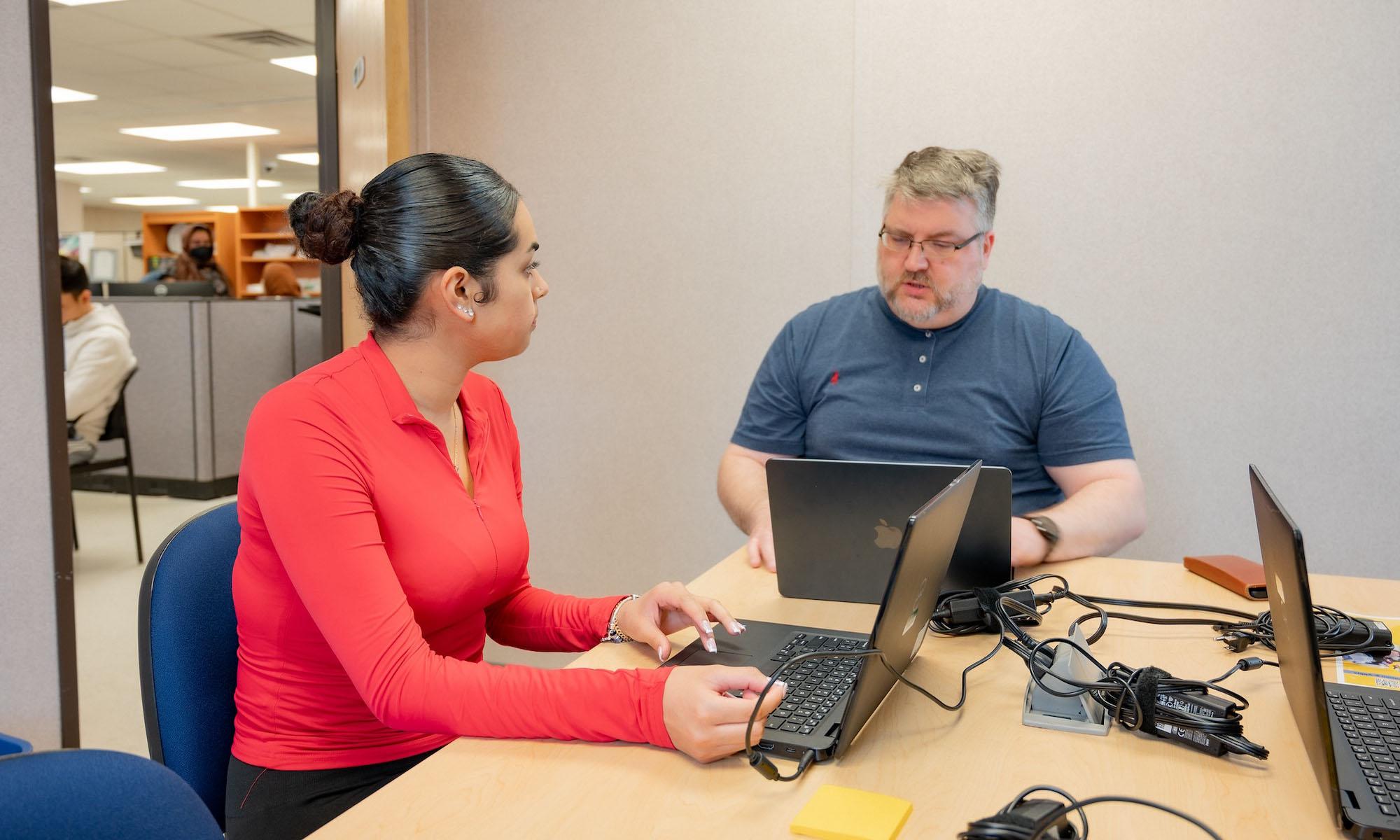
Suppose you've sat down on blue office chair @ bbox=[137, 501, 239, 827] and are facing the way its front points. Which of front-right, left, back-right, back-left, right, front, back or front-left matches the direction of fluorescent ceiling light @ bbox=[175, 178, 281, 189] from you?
back-left

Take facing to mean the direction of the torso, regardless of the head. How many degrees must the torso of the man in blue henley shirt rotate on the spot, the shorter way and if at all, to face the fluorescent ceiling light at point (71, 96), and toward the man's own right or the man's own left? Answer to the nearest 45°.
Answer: approximately 135° to the man's own right

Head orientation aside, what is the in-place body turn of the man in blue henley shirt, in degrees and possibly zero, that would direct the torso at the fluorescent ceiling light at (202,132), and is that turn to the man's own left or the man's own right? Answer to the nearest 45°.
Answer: approximately 135° to the man's own right

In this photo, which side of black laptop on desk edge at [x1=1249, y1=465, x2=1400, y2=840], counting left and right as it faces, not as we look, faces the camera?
right

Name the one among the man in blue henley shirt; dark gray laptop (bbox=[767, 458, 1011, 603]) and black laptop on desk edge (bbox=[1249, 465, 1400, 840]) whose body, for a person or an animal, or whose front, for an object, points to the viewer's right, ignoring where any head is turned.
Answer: the black laptop on desk edge

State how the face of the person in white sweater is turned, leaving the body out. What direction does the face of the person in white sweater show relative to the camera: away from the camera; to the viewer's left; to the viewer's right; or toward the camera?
to the viewer's left

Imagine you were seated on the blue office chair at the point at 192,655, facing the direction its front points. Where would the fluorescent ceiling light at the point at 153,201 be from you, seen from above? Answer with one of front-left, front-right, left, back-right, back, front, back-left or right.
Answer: back-left

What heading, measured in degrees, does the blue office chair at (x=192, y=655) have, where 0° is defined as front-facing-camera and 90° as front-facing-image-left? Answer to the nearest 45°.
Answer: approximately 315°

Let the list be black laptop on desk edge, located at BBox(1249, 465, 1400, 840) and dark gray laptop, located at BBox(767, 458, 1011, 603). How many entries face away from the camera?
1

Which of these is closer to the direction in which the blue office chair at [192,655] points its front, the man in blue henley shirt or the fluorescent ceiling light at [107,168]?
the man in blue henley shirt

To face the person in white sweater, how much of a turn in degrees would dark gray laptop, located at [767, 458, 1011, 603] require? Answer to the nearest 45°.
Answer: approximately 45° to its left

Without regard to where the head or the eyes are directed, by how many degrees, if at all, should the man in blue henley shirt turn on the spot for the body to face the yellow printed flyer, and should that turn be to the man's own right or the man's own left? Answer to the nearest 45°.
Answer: approximately 45° to the man's own left

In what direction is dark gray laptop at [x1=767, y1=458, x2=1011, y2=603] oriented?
away from the camera
